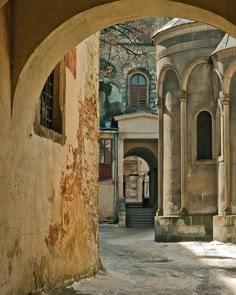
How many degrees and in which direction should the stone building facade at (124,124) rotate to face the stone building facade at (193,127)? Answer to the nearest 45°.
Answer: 0° — it already faces it

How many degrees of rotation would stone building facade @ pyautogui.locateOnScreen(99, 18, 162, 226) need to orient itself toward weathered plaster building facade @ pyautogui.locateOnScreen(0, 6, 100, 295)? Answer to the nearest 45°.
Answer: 0° — it already faces it

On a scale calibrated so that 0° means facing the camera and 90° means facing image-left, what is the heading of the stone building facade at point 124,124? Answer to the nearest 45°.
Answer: approximately 0°
